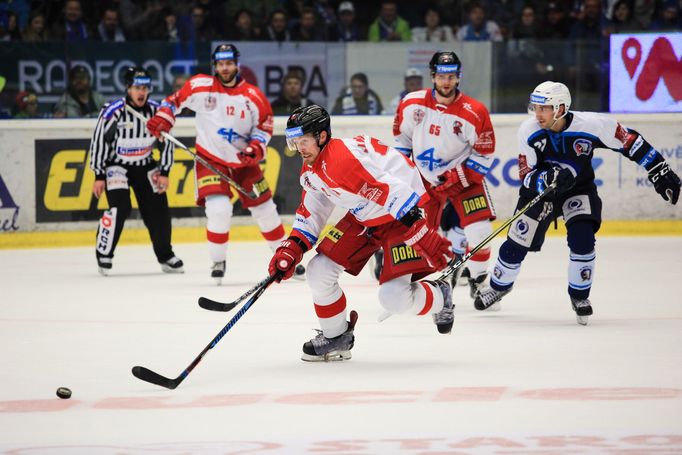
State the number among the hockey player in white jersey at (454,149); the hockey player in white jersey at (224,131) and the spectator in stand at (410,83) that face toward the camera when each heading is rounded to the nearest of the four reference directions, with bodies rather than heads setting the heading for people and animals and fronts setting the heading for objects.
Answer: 3

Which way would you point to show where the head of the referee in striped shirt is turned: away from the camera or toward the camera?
toward the camera

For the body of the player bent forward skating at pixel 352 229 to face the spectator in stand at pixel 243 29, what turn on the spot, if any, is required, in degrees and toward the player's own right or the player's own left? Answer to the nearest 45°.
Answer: approximately 135° to the player's own right

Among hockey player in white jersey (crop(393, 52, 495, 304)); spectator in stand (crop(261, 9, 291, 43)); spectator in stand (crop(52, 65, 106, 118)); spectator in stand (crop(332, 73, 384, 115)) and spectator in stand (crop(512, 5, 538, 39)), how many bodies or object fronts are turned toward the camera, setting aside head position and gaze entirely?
5

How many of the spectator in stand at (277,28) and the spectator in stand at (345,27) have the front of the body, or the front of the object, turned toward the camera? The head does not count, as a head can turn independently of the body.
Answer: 2

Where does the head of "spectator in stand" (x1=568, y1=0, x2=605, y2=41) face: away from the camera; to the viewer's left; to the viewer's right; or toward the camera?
toward the camera

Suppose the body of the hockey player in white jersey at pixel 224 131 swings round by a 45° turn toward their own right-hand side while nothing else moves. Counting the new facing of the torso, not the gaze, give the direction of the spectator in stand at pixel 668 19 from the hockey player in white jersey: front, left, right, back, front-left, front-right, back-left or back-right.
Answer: back

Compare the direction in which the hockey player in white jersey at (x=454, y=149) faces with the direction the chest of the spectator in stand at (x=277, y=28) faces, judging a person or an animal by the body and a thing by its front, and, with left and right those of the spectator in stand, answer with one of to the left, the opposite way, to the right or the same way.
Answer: the same way

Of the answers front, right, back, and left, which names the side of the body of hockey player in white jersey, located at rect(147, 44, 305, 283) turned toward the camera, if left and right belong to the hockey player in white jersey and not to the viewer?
front

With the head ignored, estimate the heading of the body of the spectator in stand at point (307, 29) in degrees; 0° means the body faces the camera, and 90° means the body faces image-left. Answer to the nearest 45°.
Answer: approximately 0°

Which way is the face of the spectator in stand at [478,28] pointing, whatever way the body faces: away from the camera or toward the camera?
toward the camera

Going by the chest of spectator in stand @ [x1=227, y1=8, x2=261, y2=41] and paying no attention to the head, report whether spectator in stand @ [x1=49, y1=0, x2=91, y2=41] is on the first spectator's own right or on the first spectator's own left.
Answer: on the first spectator's own right

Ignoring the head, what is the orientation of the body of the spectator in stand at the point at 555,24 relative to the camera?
toward the camera

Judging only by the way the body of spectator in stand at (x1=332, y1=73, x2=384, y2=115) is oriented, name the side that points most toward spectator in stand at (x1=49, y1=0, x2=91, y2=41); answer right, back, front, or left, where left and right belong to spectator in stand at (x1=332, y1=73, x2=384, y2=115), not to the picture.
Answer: right

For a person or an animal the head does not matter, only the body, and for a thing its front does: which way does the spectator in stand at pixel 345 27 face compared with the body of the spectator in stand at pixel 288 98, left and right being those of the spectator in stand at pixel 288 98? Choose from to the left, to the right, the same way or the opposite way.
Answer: the same way

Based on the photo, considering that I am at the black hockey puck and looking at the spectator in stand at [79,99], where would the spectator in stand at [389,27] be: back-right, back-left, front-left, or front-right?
front-right

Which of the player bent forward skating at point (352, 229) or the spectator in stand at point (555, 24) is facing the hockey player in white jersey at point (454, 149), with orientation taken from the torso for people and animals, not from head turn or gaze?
the spectator in stand

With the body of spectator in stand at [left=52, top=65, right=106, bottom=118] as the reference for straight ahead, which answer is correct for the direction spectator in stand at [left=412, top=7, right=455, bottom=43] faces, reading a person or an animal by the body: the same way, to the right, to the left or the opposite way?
the same way

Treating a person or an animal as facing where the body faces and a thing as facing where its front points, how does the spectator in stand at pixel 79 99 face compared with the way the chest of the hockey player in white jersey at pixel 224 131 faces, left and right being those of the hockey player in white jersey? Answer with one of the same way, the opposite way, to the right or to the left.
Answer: the same way

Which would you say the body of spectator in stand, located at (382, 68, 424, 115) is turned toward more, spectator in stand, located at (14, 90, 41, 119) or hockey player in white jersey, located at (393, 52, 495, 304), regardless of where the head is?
the hockey player in white jersey

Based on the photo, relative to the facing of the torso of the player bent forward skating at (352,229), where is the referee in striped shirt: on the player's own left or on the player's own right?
on the player's own right
